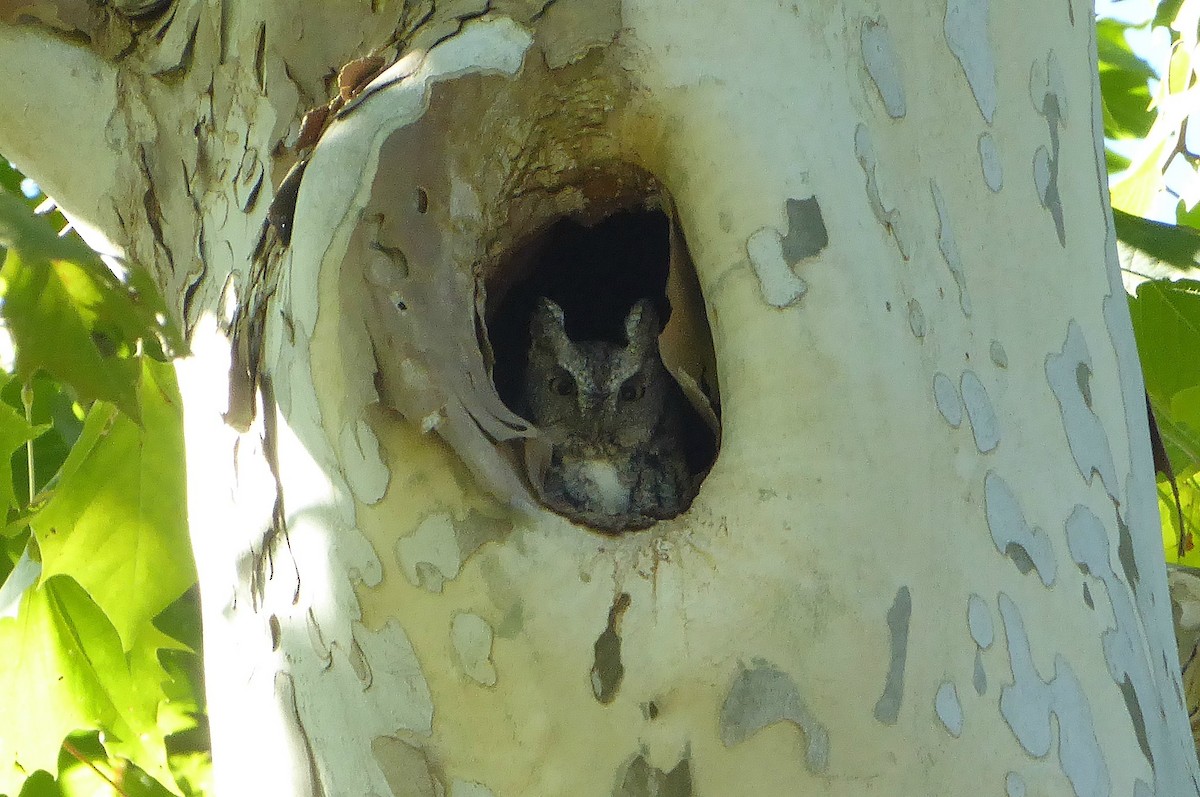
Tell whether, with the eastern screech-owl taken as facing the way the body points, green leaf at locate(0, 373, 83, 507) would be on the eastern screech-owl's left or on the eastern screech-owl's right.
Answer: on the eastern screech-owl's right

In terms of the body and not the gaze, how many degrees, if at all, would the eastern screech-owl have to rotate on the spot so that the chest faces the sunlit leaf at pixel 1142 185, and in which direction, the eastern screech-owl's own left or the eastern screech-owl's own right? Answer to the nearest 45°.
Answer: approximately 90° to the eastern screech-owl's own left

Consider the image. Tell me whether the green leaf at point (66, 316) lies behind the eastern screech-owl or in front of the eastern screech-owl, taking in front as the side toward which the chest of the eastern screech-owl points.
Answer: in front

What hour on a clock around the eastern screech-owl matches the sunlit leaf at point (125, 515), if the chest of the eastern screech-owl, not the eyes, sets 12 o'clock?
The sunlit leaf is roughly at 2 o'clock from the eastern screech-owl.

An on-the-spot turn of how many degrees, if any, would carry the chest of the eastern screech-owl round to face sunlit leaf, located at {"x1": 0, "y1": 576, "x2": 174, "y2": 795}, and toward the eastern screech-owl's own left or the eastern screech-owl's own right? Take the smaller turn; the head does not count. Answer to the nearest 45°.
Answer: approximately 90° to the eastern screech-owl's own right

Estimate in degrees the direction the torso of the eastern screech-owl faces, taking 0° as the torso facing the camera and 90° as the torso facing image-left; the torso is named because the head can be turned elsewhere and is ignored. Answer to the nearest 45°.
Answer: approximately 0°

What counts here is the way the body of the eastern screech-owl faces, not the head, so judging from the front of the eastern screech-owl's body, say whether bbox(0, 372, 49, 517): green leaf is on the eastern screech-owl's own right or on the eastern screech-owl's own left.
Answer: on the eastern screech-owl's own right

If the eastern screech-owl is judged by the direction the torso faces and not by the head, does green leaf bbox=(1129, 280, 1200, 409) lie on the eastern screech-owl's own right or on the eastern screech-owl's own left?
on the eastern screech-owl's own left

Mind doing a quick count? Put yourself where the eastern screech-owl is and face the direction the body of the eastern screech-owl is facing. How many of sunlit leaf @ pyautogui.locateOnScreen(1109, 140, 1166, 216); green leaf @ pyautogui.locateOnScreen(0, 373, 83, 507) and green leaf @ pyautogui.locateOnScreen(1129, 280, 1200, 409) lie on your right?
1

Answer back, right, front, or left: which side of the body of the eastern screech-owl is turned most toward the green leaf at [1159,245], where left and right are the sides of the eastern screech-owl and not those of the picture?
left
